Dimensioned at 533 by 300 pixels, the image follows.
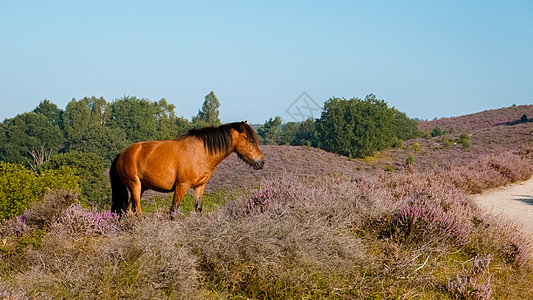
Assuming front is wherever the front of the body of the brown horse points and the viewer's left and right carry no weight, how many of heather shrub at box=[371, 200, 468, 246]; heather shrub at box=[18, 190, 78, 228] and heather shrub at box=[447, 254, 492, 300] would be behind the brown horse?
1

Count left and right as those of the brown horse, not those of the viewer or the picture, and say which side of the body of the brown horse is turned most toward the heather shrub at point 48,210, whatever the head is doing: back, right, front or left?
back

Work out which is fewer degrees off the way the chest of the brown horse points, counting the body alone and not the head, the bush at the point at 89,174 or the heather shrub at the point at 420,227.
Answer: the heather shrub

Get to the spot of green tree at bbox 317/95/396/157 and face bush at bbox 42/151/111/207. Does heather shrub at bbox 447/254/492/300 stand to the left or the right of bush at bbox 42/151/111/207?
left

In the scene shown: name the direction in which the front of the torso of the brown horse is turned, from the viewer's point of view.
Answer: to the viewer's right

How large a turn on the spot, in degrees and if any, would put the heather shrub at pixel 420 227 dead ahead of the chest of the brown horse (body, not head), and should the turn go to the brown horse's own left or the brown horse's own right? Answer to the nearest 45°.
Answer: approximately 45° to the brown horse's own right

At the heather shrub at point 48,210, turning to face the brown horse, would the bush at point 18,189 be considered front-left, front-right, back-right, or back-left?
back-left

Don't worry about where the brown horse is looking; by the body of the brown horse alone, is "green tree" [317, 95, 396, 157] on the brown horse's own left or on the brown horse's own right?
on the brown horse's own left

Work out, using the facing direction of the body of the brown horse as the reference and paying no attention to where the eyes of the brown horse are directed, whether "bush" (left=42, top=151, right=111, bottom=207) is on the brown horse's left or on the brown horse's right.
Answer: on the brown horse's left

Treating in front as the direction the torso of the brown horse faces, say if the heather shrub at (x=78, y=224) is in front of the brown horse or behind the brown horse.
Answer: behind
